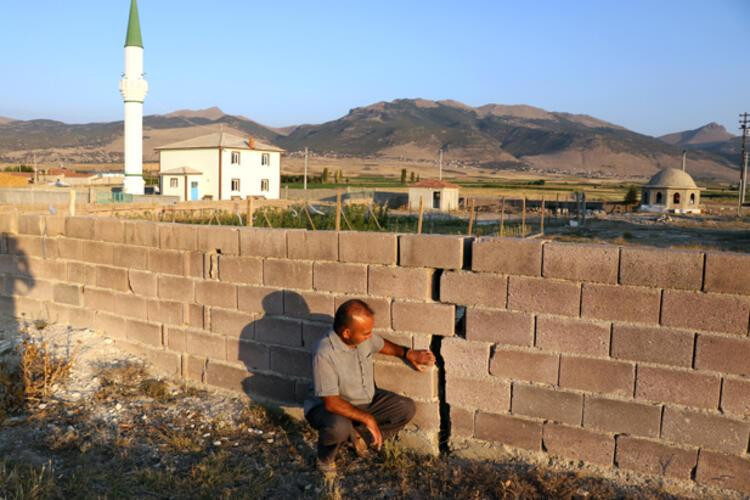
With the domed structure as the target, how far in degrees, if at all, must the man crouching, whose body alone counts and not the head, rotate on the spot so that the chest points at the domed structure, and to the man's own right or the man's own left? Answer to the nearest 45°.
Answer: approximately 90° to the man's own left

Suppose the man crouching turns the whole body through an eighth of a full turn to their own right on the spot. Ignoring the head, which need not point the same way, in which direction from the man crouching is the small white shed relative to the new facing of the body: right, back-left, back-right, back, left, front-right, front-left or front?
back

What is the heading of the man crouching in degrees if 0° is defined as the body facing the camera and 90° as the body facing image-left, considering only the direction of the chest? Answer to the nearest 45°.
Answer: approximately 315°

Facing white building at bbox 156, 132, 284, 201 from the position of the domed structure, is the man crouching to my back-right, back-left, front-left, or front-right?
front-left

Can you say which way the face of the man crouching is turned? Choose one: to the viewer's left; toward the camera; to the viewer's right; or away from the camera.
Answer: to the viewer's right

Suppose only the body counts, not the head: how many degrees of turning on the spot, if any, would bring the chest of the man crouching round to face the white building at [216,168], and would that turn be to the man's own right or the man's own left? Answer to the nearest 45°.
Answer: approximately 135° to the man's own left

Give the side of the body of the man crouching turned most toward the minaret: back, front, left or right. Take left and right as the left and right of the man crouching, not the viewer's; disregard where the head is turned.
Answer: back
